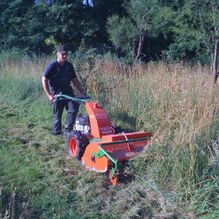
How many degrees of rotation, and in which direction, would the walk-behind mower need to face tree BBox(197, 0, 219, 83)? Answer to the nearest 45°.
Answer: approximately 90° to its left

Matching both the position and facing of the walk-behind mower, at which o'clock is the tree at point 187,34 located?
The tree is roughly at 8 o'clock from the walk-behind mower.

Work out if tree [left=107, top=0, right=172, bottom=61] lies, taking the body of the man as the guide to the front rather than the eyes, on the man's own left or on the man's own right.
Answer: on the man's own left

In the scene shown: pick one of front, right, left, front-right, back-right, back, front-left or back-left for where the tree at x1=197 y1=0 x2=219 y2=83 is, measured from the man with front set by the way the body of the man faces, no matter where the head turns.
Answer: left

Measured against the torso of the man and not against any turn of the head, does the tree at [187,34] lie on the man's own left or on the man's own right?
on the man's own left

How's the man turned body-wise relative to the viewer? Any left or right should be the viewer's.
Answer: facing the viewer and to the right of the viewer
